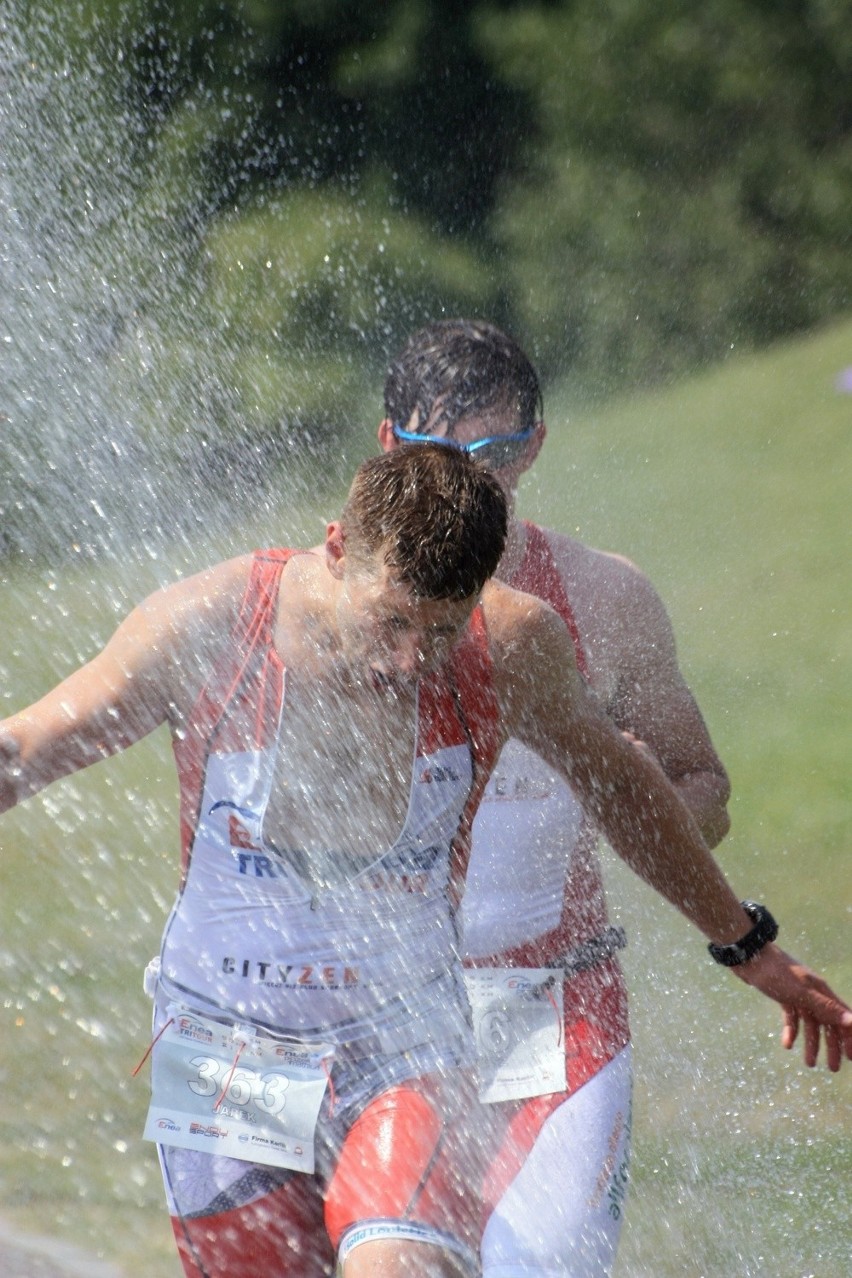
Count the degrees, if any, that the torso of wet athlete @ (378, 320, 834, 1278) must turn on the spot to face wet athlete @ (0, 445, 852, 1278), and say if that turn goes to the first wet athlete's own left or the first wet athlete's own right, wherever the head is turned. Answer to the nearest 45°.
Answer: approximately 45° to the first wet athlete's own right

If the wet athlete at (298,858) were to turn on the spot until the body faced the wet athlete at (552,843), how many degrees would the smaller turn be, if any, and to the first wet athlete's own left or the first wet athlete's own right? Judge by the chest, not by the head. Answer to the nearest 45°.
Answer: approximately 135° to the first wet athlete's own left

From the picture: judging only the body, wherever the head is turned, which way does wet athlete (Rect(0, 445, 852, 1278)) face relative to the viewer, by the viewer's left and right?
facing the viewer

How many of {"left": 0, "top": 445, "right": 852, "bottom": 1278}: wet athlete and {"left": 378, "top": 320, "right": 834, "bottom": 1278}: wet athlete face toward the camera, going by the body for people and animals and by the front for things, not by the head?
2
